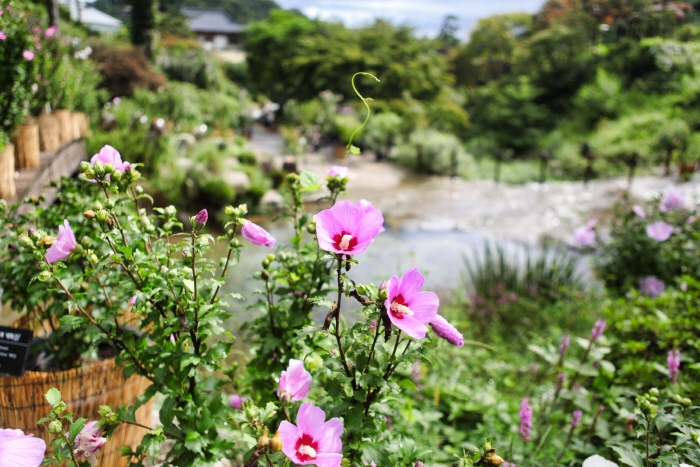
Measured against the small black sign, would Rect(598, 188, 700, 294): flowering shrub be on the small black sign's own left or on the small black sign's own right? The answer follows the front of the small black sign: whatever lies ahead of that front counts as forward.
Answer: on the small black sign's own left

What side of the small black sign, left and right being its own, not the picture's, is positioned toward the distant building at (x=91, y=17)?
back

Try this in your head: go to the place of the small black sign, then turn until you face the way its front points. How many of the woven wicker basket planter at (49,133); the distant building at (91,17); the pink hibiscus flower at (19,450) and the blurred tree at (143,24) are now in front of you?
1

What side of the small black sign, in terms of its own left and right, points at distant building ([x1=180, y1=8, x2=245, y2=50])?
back

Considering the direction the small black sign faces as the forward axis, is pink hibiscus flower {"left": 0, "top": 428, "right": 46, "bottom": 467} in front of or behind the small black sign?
in front

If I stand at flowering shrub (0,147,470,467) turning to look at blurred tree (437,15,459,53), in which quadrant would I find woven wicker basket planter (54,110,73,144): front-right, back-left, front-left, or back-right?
front-left

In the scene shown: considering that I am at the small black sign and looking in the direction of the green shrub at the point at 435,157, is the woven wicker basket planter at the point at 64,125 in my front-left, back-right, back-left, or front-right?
front-left

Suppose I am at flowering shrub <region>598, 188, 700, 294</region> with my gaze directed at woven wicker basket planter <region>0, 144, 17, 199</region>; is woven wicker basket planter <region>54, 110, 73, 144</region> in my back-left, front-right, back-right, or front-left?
front-right

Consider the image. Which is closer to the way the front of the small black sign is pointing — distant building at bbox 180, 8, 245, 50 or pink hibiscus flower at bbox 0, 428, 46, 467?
the pink hibiscus flower

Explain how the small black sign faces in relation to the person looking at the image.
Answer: facing the viewer

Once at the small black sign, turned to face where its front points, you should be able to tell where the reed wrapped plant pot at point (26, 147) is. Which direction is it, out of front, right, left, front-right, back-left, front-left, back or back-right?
back

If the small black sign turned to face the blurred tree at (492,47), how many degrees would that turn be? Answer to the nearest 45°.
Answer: approximately 135° to its left

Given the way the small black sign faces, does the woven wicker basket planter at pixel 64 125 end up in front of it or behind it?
behind

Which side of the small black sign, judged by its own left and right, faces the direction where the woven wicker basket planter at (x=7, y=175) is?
back

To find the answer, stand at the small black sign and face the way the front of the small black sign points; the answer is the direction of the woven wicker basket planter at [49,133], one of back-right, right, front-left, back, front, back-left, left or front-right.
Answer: back

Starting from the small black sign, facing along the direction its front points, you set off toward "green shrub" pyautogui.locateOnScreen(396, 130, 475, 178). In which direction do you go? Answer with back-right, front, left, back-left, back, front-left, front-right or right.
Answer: back-left

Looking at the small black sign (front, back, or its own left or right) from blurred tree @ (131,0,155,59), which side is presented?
back
